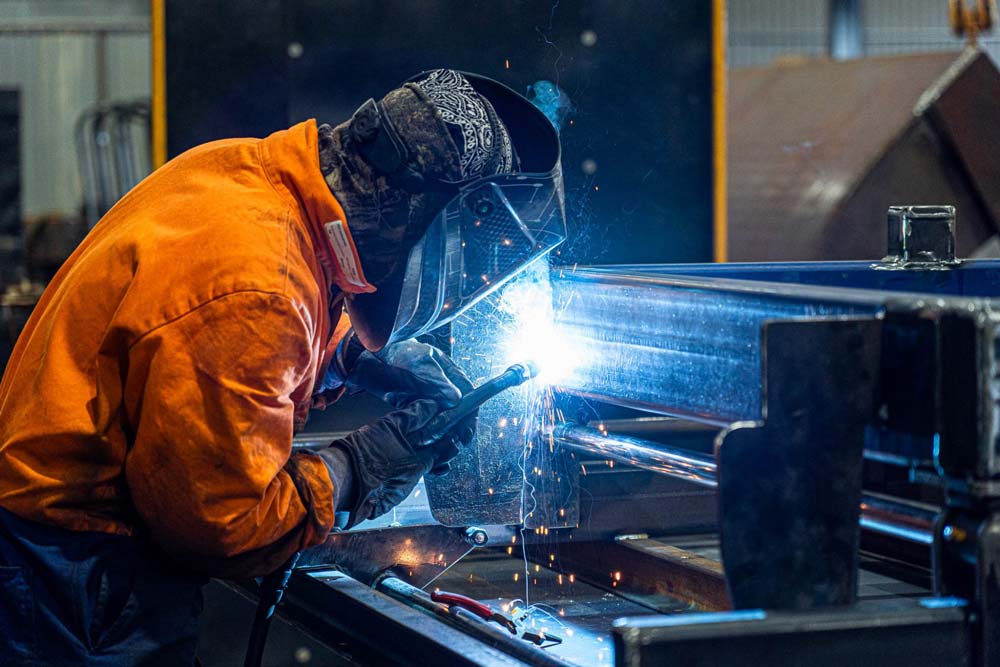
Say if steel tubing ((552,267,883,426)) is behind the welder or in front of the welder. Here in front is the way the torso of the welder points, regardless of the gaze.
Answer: in front

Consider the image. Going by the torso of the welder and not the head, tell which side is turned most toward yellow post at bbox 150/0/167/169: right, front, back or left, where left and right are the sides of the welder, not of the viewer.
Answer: left

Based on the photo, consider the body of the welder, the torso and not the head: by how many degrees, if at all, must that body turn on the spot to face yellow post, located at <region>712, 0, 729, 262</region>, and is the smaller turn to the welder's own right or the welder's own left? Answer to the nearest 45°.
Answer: approximately 45° to the welder's own left

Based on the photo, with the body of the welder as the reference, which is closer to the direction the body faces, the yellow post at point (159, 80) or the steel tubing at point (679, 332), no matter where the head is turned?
the steel tubing

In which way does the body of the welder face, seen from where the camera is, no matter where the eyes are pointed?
to the viewer's right

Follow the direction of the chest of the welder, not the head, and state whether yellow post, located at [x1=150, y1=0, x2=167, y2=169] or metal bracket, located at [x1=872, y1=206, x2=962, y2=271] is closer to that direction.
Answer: the metal bracket

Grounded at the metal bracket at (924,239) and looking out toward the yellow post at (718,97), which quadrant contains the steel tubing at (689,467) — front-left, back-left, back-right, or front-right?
back-left

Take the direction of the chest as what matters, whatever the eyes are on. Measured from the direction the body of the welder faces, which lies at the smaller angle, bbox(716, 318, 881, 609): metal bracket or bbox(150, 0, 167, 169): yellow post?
the metal bracket

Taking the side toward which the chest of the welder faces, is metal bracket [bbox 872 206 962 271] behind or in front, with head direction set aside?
in front

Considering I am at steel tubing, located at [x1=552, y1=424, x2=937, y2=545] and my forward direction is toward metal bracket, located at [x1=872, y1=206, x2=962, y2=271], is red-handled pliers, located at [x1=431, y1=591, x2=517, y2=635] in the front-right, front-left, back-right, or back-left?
back-left

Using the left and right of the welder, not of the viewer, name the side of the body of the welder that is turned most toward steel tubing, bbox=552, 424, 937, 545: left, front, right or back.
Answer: front

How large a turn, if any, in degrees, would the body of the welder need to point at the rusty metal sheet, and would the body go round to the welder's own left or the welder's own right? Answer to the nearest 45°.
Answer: approximately 45° to the welder's own left
